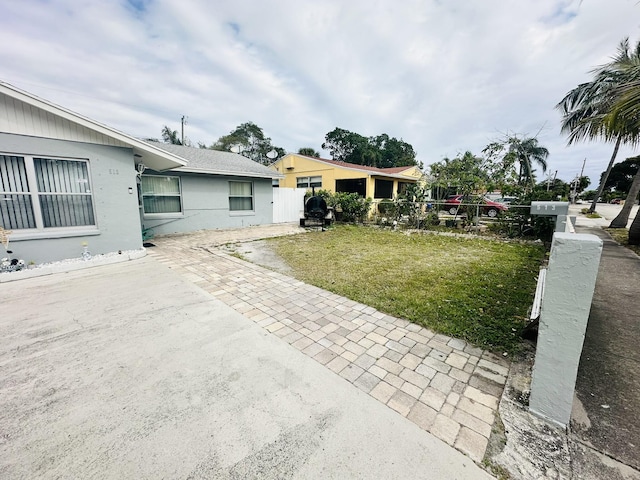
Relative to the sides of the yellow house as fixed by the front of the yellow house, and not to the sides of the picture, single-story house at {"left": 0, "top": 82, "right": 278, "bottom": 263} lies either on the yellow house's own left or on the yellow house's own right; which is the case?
on the yellow house's own right

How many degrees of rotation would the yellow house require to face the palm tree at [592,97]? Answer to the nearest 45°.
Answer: approximately 45° to its left

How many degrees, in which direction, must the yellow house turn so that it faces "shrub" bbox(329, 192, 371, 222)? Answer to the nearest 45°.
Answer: approximately 45° to its right

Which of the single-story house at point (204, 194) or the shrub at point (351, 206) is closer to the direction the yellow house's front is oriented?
the shrub

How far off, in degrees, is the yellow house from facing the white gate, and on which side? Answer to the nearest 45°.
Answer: approximately 90° to its right

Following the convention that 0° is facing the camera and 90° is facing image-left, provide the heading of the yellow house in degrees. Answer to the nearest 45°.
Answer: approximately 315°

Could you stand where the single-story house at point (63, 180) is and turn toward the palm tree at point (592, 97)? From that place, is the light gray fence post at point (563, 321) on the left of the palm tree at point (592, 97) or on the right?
right

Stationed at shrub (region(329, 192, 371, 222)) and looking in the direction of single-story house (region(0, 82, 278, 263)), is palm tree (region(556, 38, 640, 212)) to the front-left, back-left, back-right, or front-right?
back-left
